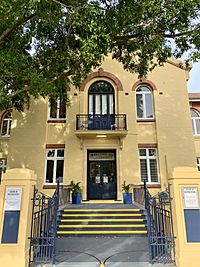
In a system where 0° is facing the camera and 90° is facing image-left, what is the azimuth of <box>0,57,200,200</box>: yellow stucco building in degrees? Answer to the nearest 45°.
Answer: approximately 0°
